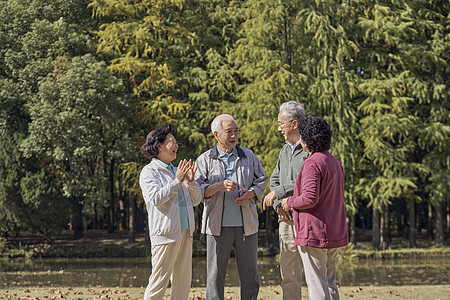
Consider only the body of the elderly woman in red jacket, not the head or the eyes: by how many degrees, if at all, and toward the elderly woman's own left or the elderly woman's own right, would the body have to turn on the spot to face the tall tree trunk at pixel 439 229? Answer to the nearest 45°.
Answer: approximately 45° to the elderly woman's own right

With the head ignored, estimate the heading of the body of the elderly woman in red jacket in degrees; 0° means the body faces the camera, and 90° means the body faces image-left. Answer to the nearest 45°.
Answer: approximately 135°

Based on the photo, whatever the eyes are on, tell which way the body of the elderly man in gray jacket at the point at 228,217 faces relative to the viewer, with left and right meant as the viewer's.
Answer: facing the viewer

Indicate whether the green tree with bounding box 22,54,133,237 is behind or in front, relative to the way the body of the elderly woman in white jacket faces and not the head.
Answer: behind

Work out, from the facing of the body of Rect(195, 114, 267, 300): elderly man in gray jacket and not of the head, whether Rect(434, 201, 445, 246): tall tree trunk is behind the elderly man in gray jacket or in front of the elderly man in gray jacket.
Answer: behind

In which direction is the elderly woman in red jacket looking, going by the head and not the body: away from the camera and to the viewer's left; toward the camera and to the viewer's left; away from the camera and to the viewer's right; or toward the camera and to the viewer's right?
away from the camera and to the viewer's left

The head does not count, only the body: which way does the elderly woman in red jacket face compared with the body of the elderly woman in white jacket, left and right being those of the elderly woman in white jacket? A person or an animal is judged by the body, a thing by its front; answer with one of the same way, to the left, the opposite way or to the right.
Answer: the opposite way

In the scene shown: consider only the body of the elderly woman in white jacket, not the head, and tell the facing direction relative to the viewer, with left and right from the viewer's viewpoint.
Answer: facing the viewer and to the right of the viewer

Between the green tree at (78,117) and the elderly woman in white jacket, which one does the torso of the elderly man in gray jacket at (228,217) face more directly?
the elderly woman in white jacket

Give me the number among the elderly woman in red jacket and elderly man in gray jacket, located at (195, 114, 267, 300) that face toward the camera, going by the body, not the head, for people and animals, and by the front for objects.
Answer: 1

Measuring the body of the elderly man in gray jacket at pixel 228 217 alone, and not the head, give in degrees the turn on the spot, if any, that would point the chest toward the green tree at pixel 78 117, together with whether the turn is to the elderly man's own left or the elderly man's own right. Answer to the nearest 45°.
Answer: approximately 180°

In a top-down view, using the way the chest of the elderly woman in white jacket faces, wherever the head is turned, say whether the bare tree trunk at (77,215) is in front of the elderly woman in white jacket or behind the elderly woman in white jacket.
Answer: behind

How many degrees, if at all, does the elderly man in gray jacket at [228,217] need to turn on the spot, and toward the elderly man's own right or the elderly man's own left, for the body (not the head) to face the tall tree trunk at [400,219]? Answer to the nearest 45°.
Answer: approximately 180°

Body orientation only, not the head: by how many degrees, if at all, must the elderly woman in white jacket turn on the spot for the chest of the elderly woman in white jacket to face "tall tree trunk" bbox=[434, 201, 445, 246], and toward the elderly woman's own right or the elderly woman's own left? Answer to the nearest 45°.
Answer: approximately 90° to the elderly woman's own left
